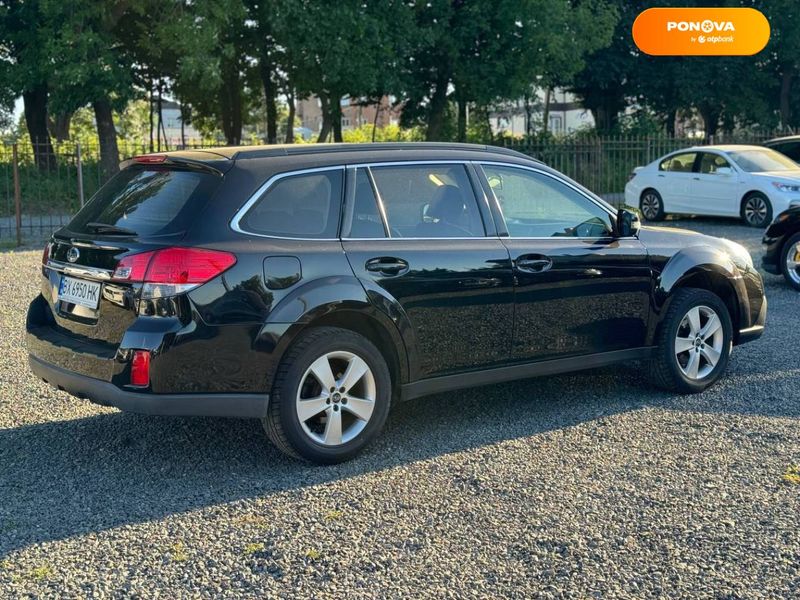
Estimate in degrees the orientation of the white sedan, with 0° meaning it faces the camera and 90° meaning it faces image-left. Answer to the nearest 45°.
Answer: approximately 315°

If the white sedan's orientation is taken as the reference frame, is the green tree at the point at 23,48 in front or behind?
behind

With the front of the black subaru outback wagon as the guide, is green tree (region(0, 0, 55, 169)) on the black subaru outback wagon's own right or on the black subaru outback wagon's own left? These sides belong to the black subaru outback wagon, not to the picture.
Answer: on the black subaru outback wagon's own left

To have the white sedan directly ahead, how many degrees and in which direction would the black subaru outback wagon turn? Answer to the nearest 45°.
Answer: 0° — it already faces it

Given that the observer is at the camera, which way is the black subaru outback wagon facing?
facing away from the viewer and to the right of the viewer

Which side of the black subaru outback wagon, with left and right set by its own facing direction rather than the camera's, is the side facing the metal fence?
left
